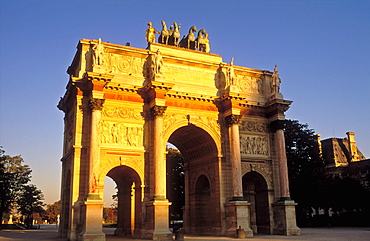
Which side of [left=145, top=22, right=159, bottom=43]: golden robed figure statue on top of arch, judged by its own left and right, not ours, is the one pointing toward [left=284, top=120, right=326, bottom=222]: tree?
left

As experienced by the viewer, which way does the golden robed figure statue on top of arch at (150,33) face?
facing the viewer and to the right of the viewer
